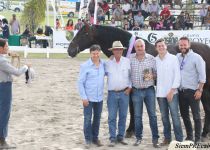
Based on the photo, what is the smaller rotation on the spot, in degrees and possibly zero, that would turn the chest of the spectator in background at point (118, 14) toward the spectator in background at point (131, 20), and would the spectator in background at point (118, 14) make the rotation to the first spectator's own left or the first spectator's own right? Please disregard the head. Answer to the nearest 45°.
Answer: approximately 45° to the first spectator's own left

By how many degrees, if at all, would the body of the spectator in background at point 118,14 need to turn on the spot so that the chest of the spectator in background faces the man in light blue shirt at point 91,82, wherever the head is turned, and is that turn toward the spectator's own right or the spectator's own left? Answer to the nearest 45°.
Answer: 0° — they already face them

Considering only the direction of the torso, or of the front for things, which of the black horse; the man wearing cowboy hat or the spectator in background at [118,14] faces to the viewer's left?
the black horse

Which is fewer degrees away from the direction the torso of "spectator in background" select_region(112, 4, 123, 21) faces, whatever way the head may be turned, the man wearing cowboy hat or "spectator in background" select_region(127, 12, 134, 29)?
the man wearing cowboy hat

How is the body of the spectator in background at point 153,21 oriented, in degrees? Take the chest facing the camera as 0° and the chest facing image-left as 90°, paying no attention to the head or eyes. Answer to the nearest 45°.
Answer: approximately 0°

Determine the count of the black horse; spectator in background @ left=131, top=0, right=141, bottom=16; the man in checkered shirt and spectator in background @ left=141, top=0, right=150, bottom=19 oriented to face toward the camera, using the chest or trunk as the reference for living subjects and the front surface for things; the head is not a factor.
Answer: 3

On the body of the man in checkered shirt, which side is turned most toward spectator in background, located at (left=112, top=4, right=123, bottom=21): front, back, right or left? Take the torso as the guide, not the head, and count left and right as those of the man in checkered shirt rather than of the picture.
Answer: back

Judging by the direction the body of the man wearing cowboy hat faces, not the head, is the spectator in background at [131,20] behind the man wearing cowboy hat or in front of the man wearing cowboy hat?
behind

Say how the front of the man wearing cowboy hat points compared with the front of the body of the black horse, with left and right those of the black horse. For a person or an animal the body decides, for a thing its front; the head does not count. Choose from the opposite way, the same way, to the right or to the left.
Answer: to the left

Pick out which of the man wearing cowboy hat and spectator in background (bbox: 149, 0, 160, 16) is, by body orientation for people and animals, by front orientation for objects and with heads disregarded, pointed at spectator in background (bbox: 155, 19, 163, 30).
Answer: spectator in background (bbox: 149, 0, 160, 16)

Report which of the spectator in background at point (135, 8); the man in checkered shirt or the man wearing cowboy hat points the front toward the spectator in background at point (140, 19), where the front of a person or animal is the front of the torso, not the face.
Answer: the spectator in background at point (135, 8)

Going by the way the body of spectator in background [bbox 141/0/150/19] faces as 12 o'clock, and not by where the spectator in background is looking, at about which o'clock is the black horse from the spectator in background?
The black horse is roughly at 12 o'clock from the spectator in background.
